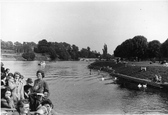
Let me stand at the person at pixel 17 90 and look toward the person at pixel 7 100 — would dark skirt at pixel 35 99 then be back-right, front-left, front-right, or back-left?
front-left

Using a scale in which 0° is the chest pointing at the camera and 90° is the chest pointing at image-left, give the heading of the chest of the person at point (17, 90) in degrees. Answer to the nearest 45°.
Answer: approximately 0°

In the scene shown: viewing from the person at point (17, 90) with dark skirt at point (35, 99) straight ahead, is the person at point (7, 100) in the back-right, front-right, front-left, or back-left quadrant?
front-right

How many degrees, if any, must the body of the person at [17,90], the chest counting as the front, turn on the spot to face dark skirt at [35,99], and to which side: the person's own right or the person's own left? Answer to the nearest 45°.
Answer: approximately 45° to the person's own left

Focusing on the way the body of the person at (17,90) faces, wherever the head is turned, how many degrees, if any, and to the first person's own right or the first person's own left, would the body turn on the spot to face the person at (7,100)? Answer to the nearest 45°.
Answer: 0° — they already face them

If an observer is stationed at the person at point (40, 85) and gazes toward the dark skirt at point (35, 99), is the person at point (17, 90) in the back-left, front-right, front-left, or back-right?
front-right
